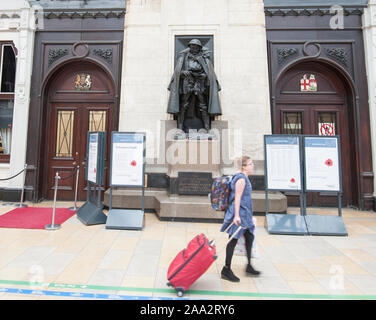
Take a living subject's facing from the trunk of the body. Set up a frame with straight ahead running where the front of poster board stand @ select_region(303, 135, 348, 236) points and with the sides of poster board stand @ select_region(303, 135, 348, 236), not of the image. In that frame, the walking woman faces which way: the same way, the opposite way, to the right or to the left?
to the left

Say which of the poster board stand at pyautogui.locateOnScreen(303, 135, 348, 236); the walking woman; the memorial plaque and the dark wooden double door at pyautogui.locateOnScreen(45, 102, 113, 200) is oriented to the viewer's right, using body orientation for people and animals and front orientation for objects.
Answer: the walking woman

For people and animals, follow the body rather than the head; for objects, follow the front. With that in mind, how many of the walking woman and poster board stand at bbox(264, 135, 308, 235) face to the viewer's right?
1

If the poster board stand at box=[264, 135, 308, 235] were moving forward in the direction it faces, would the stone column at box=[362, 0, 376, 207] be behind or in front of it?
behind

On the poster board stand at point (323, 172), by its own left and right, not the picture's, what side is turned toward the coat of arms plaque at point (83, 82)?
right

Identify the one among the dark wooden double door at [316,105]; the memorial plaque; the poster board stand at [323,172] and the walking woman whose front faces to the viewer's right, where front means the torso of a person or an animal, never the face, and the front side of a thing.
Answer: the walking woman

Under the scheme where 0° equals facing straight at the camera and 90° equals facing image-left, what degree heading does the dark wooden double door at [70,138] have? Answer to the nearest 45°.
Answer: approximately 0°
